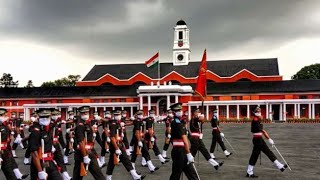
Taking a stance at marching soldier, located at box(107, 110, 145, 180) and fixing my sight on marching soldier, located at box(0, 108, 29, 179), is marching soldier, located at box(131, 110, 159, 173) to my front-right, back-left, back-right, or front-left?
back-right

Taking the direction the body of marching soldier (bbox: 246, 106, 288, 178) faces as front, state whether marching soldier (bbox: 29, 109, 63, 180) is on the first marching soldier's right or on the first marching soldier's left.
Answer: on the first marching soldier's right

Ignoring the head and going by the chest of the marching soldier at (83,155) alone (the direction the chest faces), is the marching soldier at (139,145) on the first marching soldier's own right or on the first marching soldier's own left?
on the first marching soldier's own left

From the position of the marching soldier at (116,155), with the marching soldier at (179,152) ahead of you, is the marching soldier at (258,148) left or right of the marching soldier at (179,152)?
left

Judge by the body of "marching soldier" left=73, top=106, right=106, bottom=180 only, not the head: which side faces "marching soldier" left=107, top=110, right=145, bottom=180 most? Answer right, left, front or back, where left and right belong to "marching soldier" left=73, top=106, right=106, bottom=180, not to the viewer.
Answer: left

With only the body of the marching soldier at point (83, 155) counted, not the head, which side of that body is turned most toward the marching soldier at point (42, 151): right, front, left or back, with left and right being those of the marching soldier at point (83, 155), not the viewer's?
right

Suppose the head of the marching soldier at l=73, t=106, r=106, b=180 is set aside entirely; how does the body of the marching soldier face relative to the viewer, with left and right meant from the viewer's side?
facing the viewer and to the right of the viewer
